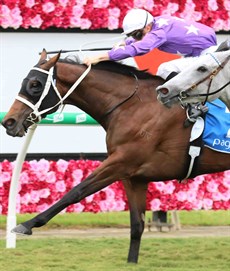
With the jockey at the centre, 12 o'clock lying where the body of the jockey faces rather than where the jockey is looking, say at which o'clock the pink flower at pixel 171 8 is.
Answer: The pink flower is roughly at 3 o'clock from the jockey.

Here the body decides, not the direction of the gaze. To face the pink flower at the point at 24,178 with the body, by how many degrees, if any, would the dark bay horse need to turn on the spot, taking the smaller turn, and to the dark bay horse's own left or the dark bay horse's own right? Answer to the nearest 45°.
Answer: approximately 45° to the dark bay horse's own right

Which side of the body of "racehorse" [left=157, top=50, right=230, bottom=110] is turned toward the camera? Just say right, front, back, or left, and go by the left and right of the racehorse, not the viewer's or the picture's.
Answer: left

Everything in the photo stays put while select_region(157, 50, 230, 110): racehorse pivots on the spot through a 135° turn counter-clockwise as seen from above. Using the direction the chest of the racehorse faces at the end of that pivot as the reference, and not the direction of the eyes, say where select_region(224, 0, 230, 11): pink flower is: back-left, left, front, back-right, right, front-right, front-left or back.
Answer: back-left

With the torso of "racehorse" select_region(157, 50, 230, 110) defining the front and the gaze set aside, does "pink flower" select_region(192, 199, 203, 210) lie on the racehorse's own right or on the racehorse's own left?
on the racehorse's own right

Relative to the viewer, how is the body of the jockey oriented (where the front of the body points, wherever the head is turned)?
to the viewer's left

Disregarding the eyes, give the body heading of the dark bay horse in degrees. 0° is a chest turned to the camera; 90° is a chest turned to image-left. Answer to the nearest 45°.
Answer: approximately 90°

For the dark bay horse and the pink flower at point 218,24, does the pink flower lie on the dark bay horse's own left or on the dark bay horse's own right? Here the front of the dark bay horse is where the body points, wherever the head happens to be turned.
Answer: on the dark bay horse's own right
